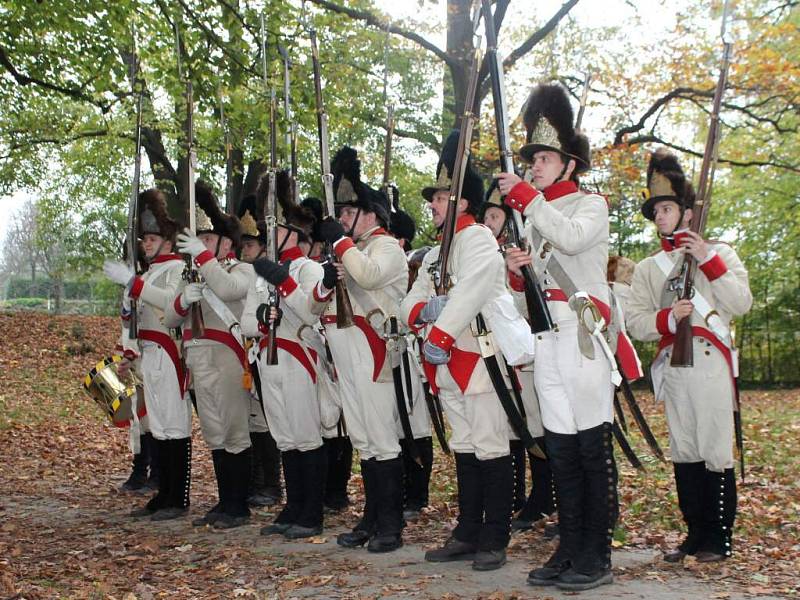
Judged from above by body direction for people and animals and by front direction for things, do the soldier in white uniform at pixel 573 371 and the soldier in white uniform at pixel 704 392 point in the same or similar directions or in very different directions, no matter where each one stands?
same or similar directions

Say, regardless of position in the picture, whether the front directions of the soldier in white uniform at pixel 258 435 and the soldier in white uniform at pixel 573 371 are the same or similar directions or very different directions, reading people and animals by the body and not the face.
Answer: same or similar directions

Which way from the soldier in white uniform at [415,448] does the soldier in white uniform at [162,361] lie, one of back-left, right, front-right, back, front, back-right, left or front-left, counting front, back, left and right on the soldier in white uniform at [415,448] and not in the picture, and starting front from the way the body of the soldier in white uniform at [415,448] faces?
front-right

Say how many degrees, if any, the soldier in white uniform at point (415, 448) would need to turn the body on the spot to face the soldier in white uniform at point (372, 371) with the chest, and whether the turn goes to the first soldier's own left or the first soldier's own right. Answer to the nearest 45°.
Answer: approximately 45° to the first soldier's own left

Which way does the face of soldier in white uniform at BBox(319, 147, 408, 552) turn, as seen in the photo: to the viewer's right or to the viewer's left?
to the viewer's left

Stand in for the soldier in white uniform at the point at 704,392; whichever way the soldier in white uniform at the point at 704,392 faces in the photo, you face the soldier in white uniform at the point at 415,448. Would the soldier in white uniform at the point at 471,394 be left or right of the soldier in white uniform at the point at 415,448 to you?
left

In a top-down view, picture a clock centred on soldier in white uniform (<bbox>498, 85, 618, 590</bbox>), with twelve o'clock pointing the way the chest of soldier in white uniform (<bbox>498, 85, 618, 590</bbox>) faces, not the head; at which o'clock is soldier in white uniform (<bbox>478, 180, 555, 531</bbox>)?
soldier in white uniform (<bbox>478, 180, 555, 531</bbox>) is roughly at 4 o'clock from soldier in white uniform (<bbox>498, 85, 618, 590</bbox>).

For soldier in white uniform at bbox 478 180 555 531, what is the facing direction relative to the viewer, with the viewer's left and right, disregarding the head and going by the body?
facing the viewer and to the left of the viewer

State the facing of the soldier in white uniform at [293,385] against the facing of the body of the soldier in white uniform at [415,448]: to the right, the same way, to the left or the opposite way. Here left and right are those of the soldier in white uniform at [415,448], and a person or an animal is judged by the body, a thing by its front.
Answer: the same way

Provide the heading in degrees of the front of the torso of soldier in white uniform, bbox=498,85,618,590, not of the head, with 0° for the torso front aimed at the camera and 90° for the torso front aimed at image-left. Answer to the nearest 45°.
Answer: approximately 45°

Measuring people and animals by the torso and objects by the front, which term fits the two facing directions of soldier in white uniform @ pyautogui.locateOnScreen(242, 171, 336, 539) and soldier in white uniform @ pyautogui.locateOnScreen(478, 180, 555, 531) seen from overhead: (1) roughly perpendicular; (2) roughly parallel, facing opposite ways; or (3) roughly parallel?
roughly parallel

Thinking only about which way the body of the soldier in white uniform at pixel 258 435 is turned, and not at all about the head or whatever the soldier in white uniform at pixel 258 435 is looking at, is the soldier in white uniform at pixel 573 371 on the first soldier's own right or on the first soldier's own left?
on the first soldier's own left

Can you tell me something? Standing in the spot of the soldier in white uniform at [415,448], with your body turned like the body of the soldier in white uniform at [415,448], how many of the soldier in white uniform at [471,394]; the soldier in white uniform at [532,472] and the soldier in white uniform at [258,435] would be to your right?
1

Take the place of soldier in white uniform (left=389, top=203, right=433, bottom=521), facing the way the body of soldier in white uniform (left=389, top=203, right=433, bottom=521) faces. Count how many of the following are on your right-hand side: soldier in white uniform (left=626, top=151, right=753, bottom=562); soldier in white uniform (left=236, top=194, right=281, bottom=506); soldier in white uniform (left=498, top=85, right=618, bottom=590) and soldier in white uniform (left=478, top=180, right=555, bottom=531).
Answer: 1

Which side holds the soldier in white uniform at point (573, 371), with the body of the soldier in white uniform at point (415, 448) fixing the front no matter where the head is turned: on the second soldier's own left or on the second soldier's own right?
on the second soldier's own left

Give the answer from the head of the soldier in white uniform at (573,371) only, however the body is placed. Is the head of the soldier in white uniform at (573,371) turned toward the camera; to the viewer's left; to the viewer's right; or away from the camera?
to the viewer's left

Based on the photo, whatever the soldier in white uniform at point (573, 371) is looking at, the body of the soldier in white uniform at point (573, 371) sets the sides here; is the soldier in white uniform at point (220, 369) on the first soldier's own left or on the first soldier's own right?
on the first soldier's own right

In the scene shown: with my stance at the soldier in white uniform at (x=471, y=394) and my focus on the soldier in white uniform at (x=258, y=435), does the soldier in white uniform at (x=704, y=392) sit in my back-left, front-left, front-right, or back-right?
back-right

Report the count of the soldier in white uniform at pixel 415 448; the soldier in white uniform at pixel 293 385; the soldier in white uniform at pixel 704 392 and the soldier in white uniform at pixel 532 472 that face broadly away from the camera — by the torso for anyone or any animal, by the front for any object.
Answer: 0
